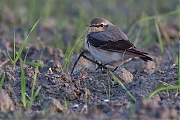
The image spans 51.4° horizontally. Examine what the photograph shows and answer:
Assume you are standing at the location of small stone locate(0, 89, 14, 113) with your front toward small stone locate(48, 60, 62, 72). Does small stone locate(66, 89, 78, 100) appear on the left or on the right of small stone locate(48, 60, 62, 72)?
right

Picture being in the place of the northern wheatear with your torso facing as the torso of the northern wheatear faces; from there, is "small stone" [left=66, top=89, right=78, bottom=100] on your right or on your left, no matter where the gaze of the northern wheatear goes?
on your left

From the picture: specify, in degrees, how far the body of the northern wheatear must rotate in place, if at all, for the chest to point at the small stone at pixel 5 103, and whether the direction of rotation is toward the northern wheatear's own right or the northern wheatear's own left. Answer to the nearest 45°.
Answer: approximately 45° to the northern wheatear's own left

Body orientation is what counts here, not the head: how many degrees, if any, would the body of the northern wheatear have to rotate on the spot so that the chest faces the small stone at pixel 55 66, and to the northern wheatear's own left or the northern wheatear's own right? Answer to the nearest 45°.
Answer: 0° — it already faces it

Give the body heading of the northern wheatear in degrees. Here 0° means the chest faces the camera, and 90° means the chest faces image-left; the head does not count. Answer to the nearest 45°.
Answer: approximately 90°

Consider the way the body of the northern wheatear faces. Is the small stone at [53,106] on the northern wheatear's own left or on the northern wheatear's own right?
on the northern wheatear's own left

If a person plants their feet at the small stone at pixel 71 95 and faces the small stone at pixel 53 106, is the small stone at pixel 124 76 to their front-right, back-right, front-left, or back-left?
back-left
